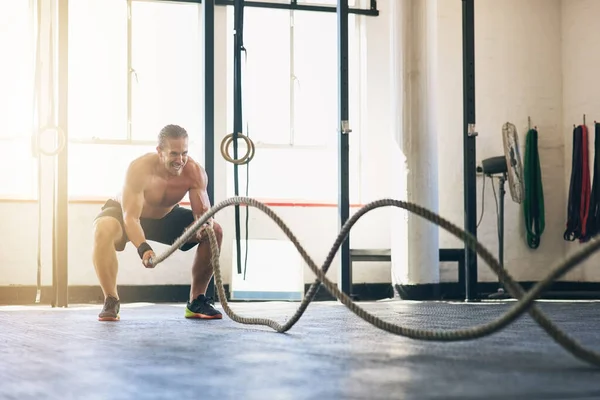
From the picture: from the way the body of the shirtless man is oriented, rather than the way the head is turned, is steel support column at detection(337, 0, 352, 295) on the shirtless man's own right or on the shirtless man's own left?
on the shirtless man's own left

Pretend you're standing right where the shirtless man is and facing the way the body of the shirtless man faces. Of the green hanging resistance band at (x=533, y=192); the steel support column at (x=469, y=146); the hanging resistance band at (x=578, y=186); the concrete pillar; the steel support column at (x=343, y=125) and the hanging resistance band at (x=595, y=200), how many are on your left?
6

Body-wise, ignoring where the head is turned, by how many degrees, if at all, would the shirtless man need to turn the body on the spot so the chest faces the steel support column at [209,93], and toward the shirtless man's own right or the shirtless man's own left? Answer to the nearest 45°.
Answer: approximately 135° to the shirtless man's own left

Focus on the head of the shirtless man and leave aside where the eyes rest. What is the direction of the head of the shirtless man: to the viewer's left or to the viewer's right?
to the viewer's right

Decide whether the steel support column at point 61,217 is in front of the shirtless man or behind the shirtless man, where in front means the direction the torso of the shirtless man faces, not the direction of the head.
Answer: behind

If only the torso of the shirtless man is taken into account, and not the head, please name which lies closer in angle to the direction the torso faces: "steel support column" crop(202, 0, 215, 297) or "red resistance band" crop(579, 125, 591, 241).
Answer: the red resistance band

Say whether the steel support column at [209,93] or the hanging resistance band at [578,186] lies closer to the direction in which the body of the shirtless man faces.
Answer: the hanging resistance band

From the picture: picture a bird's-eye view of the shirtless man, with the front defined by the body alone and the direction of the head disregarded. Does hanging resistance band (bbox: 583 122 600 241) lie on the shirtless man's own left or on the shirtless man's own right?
on the shirtless man's own left

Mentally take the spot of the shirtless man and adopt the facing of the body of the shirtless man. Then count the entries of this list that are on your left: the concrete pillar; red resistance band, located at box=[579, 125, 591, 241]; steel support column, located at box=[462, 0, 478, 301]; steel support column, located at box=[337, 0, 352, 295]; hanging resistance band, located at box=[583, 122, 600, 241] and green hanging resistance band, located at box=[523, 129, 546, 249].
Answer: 6

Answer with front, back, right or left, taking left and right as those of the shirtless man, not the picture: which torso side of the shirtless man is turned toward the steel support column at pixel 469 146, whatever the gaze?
left

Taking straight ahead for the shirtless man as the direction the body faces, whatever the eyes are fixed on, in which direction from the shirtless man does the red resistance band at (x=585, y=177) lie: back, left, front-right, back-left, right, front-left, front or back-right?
left

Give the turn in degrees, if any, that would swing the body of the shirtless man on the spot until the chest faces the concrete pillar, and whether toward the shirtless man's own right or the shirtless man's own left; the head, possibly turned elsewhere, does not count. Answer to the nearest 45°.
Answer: approximately 90° to the shirtless man's own left

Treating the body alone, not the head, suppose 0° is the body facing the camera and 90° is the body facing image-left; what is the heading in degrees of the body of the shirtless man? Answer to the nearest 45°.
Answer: approximately 315°

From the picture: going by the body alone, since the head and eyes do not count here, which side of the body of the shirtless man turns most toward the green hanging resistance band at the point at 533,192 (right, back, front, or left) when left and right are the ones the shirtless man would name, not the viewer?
left
